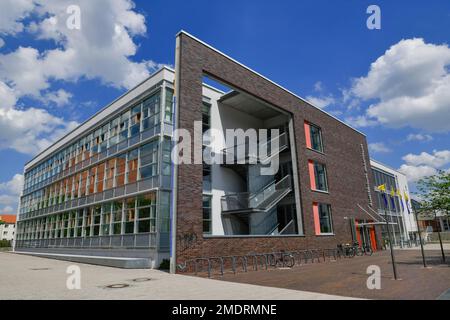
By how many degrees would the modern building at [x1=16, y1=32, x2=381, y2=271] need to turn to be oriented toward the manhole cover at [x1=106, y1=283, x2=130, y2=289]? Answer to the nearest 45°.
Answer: approximately 45° to its right

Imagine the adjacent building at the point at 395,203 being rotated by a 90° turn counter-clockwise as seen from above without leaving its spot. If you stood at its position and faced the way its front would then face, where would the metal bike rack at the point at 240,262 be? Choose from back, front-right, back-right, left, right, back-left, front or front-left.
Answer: back-right

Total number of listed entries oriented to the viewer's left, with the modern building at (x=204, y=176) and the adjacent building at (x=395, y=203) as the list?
0

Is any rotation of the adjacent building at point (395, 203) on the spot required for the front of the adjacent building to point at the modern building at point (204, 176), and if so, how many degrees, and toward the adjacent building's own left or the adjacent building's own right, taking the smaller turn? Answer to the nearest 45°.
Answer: approximately 45° to the adjacent building's own right

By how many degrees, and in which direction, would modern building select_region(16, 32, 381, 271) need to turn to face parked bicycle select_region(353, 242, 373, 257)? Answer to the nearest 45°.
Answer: approximately 45° to its left

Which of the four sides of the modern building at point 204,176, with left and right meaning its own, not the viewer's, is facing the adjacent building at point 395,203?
left

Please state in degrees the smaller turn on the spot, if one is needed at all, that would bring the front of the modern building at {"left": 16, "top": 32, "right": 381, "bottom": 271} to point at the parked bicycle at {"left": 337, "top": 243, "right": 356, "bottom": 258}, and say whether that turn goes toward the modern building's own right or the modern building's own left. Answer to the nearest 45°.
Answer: approximately 45° to the modern building's own left

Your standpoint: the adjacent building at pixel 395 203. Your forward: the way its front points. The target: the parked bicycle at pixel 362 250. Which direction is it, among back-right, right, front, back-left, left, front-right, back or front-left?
front-right

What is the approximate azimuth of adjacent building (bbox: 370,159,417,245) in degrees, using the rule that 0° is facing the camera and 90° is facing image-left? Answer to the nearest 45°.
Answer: approximately 315°

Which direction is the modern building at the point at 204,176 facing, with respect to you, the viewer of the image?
facing the viewer and to the right of the viewer

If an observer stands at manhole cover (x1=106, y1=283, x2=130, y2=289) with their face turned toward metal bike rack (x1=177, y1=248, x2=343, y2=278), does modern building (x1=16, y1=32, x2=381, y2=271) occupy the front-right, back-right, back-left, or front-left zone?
front-left
